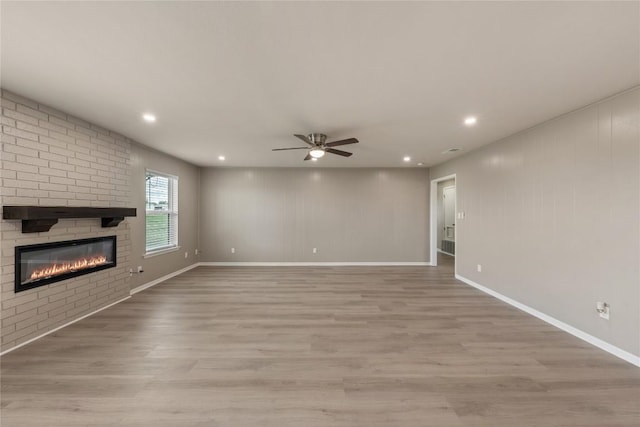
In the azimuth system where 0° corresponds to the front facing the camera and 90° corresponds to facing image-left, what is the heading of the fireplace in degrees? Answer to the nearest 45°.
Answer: approximately 315°

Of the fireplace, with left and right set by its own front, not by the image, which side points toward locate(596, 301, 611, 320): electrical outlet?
front

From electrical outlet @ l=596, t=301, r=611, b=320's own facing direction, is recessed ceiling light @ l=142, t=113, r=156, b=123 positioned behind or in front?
in front

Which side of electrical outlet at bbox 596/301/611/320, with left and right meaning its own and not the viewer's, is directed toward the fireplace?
front

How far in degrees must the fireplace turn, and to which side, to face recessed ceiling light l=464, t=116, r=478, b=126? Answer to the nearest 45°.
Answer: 0° — it already faces it

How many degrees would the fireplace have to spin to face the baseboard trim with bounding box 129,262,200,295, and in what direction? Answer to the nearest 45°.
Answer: approximately 90° to its left

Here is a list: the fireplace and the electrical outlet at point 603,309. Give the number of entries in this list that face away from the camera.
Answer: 0

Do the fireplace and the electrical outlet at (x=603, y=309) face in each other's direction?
yes

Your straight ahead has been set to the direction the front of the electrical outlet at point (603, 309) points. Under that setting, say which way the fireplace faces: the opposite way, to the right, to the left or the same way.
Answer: the opposite way

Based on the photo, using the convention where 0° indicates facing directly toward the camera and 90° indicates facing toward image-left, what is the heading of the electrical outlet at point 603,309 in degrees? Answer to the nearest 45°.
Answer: approximately 45°
